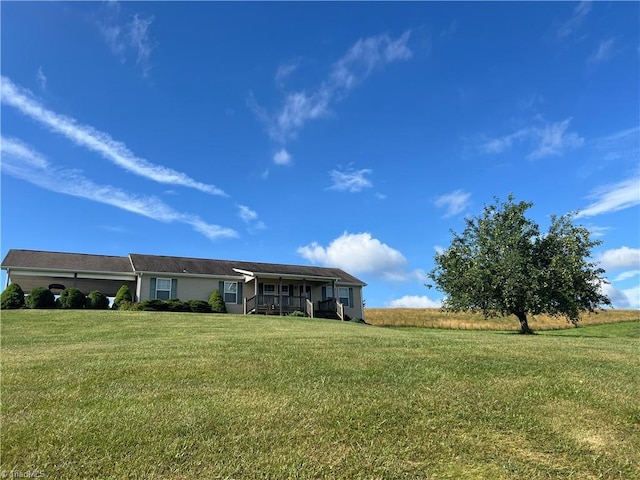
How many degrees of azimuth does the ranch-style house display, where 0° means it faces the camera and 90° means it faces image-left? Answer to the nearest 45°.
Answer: approximately 315°

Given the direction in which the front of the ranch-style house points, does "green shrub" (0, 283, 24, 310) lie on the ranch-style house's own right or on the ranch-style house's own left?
on the ranch-style house's own right
